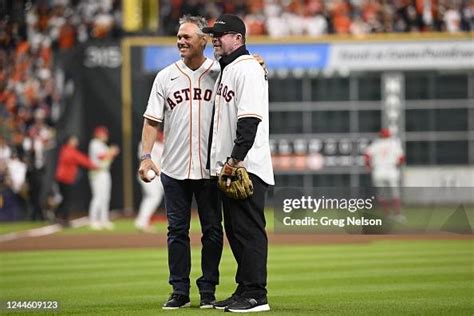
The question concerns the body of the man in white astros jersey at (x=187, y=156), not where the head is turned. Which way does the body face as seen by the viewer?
toward the camera

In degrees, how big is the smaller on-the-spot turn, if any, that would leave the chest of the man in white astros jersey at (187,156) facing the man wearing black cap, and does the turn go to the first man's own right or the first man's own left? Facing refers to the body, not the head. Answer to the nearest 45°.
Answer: approximately 45° to the first man's own left
